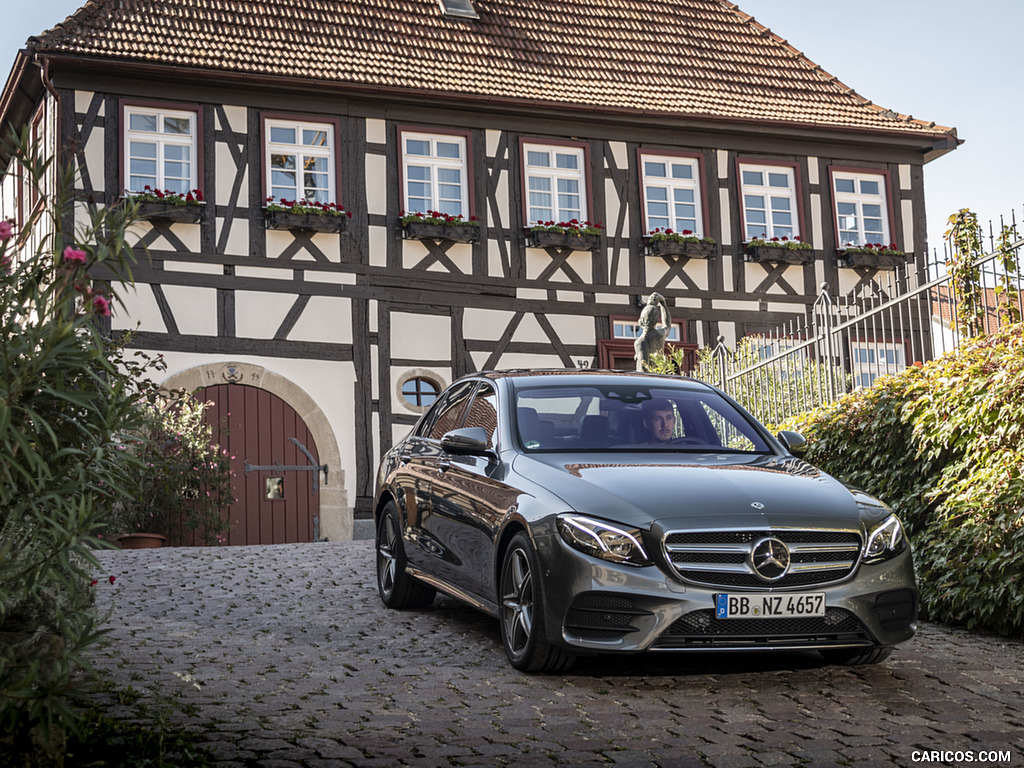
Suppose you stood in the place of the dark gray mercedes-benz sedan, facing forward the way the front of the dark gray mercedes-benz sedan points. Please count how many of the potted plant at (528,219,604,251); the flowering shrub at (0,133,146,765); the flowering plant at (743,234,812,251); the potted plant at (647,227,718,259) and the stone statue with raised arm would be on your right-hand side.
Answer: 1

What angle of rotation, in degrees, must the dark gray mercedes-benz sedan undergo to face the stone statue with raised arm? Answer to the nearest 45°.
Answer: approximately 135° to its left

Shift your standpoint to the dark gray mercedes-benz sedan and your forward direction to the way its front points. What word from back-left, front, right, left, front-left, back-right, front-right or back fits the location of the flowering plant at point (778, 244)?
back-left

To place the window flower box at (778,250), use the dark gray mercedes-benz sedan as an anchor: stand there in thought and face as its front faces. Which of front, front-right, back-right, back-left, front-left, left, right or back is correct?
back-left

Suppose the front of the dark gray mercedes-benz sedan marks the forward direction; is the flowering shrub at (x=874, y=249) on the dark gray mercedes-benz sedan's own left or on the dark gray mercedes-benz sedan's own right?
on the dark gray mercedes-benz sedan's own left

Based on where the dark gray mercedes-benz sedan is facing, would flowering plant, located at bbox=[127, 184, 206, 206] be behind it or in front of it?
behind

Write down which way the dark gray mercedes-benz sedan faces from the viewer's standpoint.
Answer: facing the viewer and to the right of the viewer

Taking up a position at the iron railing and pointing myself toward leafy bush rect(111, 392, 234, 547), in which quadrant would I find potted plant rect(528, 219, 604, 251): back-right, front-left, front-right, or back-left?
front-right

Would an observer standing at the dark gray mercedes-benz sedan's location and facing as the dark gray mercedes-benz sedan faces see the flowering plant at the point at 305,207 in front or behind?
behind

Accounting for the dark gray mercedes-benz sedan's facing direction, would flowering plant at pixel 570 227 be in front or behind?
behind

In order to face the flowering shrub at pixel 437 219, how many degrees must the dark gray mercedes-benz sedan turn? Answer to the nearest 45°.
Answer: approximately 135° to its left

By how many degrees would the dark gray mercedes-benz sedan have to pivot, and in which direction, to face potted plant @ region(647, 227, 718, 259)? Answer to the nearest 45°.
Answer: approximately 135° to its left

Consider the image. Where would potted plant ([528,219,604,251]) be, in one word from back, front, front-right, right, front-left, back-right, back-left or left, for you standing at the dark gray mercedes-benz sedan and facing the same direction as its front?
back-left

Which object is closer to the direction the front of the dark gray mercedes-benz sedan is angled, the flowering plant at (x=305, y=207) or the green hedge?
the green hedge
